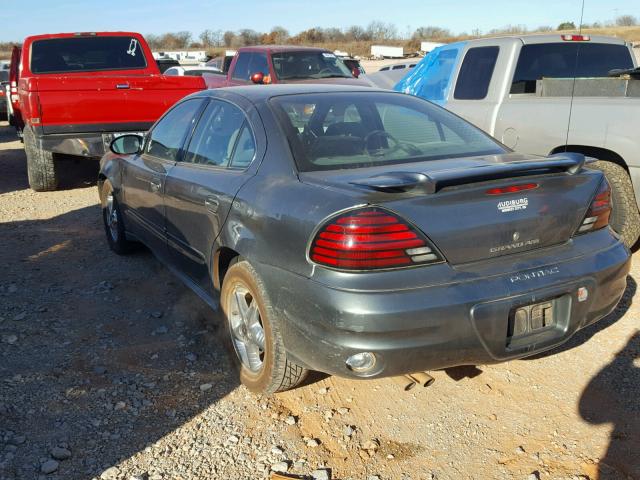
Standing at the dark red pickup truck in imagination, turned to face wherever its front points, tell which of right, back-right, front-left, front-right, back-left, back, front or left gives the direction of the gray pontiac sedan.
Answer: front-right

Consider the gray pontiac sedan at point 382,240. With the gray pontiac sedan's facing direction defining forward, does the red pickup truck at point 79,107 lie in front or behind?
in front

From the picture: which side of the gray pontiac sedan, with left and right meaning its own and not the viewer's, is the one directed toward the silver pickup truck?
right

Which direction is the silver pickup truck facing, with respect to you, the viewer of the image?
facing away from the viewer and to the left of the viewer

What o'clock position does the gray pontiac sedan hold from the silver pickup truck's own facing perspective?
The gray pontiac sedan is roughly at 8 o'clock from the silver pickup truck.

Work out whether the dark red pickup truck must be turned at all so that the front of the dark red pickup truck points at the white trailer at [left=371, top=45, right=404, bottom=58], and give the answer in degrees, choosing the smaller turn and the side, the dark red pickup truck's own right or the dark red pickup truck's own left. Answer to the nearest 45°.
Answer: approximately 135° to the dark red pickup truck's own left

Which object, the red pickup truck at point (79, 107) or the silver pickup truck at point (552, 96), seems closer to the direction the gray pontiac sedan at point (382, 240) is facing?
the red pickup truck

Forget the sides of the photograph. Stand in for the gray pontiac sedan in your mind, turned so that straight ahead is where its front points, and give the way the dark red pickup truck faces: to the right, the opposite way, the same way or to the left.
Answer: the opposite way

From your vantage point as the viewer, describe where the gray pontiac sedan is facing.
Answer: facing away from the viewer and to the left of the viewer

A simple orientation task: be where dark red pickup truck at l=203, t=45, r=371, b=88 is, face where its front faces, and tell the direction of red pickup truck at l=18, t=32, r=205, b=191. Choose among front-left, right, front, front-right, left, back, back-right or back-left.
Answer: right

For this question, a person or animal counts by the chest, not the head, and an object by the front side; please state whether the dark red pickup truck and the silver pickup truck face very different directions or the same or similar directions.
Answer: very different directions
